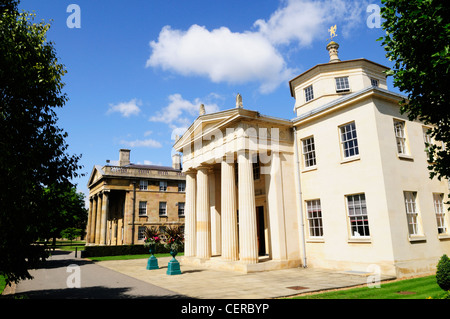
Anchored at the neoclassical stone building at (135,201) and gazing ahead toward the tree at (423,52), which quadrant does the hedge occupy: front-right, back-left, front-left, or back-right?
front-right

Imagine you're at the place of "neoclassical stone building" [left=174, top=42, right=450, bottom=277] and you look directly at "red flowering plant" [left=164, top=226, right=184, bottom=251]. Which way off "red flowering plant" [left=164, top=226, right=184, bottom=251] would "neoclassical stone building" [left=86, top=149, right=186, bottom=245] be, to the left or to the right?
right

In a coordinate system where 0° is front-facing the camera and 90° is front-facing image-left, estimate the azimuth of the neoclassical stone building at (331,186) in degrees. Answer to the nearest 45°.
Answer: approximately 45°

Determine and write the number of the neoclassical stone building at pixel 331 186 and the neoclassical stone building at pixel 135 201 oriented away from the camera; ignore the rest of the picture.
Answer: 0

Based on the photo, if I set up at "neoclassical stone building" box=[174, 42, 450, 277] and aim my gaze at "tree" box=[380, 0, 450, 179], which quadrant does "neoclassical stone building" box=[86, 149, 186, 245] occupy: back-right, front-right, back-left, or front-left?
back-right

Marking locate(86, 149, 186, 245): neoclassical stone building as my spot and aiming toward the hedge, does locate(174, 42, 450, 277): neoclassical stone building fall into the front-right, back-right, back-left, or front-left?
front-left

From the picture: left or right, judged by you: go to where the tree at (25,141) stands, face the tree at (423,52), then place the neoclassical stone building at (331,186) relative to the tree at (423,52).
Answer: left

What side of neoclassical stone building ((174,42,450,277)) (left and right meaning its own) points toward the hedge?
right

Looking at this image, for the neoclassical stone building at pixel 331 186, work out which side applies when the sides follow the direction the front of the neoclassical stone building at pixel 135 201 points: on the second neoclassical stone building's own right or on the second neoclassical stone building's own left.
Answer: on the second neoclassical stone building's own left

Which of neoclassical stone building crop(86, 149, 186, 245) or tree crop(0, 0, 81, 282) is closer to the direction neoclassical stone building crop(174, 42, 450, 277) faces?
the tree

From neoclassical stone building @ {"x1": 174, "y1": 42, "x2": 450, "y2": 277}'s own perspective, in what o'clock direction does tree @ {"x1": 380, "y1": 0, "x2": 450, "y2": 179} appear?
The tree is roughly at 10 o'clock from the neoclassical stone building.

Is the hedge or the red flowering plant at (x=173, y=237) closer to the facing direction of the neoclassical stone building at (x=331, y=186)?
the red flowering plant
